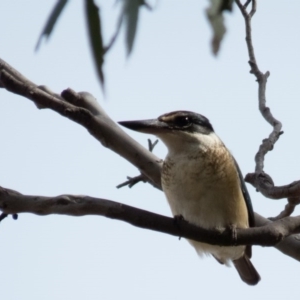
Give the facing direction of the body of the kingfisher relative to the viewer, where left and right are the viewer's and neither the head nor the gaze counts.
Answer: facing the viewer and to the left of the viewer

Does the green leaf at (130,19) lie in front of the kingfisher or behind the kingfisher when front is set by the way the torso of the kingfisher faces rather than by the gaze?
in front

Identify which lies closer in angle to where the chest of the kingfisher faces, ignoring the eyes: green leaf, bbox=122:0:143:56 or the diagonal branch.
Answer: the diagonal branch
